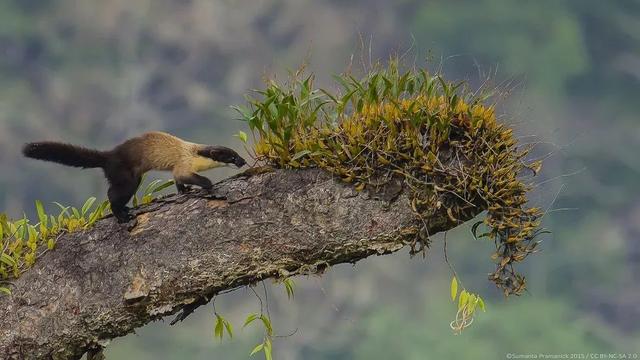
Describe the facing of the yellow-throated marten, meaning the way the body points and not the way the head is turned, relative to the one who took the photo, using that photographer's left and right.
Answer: facing to the right of the viewer

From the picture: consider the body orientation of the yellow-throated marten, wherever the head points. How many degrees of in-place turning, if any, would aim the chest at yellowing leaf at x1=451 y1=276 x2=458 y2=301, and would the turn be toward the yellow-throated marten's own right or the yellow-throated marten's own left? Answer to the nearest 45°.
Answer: approximately 45° to the yellow-throated marten's own right

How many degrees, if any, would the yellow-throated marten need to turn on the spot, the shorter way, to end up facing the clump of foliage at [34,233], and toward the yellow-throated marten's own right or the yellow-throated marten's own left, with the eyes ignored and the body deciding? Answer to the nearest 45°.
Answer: approximately 135° to the yellow-throated marten's own left

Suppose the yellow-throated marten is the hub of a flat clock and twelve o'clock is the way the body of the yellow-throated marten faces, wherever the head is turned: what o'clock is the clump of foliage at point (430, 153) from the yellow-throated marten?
The clump of foliage is roughly at 1 o'clock from the yellow-throated marten.
